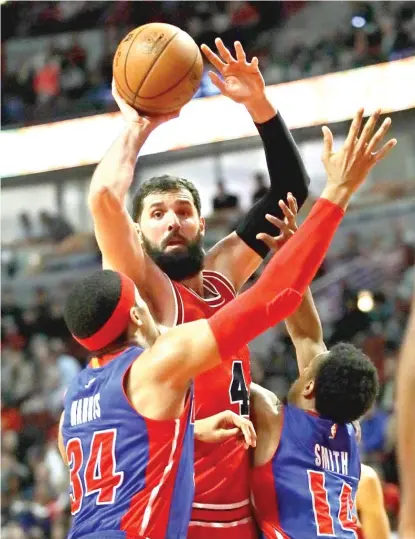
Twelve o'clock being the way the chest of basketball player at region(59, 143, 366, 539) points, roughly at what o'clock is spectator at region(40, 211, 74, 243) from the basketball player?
The spectator is roughly at 10 o'clock from the basketball player.

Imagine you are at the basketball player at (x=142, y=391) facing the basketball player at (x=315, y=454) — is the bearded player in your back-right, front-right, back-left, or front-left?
front-left

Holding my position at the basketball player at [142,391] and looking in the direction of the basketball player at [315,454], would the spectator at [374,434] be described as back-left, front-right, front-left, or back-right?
front-left

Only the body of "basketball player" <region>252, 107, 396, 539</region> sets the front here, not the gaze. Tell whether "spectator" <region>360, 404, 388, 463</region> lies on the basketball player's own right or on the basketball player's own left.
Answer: on the basketball player's own right

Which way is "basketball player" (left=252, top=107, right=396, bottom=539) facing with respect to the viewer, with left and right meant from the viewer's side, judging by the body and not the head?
facing away from the viewer and to the left of the viewer

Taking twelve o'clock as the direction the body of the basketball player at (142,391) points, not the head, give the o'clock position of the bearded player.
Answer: The bearded player is roughly at 11 o'clock from the basketball player.

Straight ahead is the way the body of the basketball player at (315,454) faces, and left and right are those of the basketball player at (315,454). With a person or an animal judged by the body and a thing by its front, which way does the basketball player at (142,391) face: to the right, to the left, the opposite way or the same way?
to the right

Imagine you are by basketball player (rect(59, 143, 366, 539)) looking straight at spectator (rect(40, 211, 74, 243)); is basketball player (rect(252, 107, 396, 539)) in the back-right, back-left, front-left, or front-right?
front-right

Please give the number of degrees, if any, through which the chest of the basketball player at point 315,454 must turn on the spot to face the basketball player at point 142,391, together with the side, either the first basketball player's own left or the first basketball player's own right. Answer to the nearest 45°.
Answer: approximately 90° to the first basketball player's own left

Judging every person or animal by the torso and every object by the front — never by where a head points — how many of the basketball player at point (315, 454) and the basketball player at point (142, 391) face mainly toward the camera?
0

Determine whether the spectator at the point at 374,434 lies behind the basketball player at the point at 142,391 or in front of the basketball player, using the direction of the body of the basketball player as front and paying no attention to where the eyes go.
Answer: in front

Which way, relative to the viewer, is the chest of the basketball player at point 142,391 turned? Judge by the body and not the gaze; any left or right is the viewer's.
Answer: facing away from the viewer and to the right of the viewer

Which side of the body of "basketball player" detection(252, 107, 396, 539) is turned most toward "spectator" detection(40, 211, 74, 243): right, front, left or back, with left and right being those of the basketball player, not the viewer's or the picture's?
front
